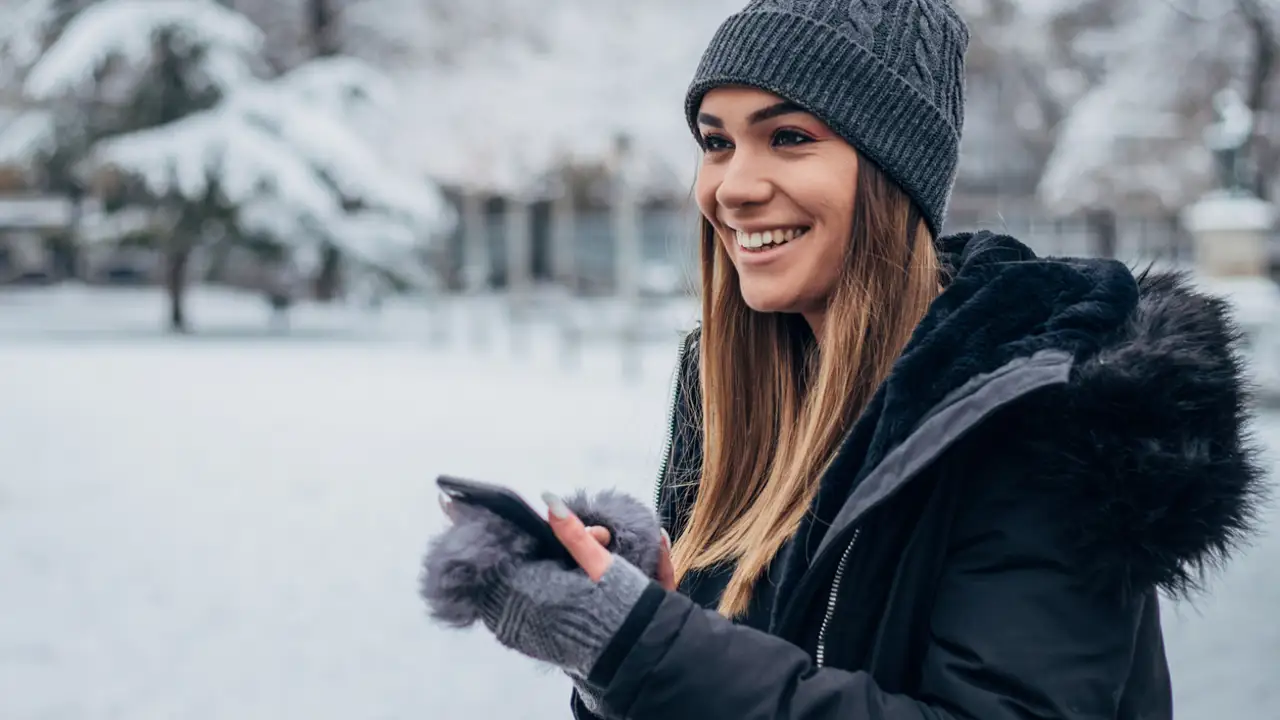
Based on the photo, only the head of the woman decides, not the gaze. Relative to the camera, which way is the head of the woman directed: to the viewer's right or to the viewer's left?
to the viewer's left

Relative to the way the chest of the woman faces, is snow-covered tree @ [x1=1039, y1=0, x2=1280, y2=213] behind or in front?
behind

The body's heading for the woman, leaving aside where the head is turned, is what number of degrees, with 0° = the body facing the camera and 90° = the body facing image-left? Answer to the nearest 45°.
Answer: approximately 45°

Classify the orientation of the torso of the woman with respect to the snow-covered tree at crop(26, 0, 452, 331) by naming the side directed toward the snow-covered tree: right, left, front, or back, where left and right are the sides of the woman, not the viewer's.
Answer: right
